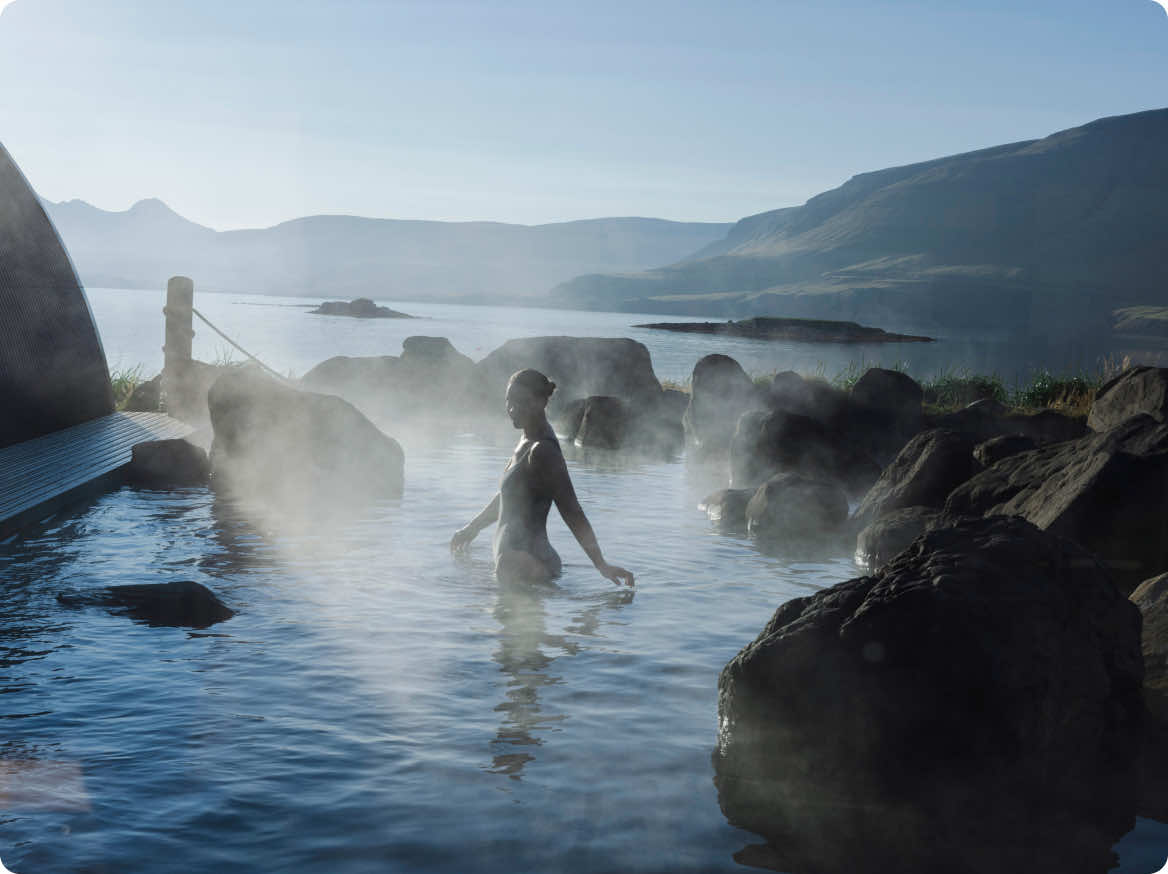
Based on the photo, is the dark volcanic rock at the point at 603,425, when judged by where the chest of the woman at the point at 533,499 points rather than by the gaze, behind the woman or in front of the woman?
behind

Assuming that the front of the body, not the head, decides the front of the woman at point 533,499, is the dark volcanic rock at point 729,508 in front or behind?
behind

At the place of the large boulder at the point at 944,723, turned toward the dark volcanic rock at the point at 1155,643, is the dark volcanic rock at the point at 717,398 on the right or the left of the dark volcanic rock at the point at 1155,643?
left

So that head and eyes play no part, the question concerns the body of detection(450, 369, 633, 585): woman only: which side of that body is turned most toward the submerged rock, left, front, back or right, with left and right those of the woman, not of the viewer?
front

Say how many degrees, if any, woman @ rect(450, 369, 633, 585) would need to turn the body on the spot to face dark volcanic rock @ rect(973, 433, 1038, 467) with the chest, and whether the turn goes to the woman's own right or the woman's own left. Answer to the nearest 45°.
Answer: approximately 180°

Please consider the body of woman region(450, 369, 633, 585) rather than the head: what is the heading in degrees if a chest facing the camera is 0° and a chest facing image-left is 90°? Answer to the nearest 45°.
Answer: approximately 45°

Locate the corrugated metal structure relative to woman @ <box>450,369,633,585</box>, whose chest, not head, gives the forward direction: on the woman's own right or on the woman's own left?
on the woman's own right

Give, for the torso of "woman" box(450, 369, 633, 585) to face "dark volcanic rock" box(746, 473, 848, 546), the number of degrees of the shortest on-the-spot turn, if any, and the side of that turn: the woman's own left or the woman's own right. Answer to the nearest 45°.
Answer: approximately 180°

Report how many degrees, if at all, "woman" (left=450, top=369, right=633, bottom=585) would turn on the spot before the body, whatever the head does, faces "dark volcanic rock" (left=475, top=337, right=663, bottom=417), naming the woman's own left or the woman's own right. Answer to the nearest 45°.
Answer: approximately 135° to the woman's own right

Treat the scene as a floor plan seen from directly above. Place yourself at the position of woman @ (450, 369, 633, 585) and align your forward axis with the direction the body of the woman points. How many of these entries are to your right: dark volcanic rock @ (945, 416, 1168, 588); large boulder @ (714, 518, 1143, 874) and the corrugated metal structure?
1
